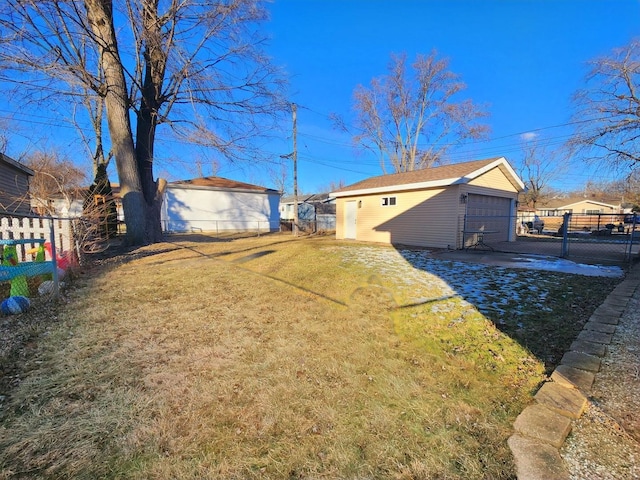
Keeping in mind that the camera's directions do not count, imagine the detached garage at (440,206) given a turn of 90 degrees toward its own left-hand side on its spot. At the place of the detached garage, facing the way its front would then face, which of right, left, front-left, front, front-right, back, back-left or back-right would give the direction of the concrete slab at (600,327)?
back-right

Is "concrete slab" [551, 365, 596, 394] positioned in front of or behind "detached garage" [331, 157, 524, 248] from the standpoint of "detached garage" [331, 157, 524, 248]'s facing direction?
in front

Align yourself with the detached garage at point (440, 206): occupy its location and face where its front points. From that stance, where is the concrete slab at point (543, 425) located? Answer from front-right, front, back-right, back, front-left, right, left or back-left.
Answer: front-right

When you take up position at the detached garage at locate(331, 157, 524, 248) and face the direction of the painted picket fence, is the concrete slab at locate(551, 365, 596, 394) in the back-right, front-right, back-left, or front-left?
front-left

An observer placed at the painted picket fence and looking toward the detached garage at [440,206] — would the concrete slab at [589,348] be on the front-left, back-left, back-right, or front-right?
front-right

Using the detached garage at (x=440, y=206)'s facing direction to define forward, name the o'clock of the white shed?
The white shed is roughly at 5 o'clock from the detached garage.

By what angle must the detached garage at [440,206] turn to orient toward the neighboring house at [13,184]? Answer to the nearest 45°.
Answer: approximately 90° to its right

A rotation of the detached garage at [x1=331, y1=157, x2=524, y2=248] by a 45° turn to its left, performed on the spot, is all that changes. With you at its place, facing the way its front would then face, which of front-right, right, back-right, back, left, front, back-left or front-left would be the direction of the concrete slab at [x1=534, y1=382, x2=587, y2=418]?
right

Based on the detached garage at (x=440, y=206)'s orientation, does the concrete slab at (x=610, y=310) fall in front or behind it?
in front

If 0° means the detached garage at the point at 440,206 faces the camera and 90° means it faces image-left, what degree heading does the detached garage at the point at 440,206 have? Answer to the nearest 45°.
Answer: approximately 315°

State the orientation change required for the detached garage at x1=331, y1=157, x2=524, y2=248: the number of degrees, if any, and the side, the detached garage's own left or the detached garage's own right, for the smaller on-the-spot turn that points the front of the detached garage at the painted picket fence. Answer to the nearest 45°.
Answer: approximately 90° to the detached garage's own right

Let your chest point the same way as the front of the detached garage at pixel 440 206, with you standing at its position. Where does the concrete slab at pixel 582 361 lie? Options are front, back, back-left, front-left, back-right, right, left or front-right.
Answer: front-right
